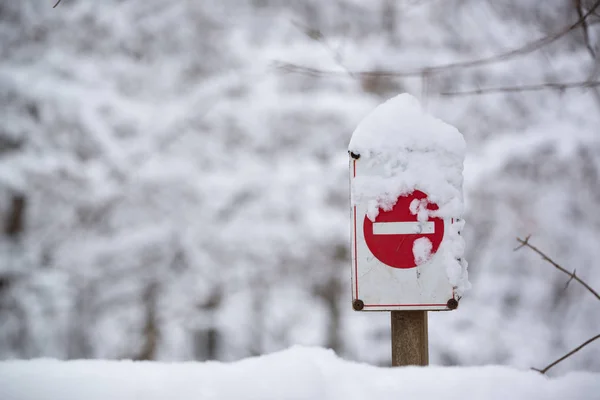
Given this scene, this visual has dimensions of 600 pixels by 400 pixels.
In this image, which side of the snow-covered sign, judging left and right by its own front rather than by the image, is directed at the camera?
front
